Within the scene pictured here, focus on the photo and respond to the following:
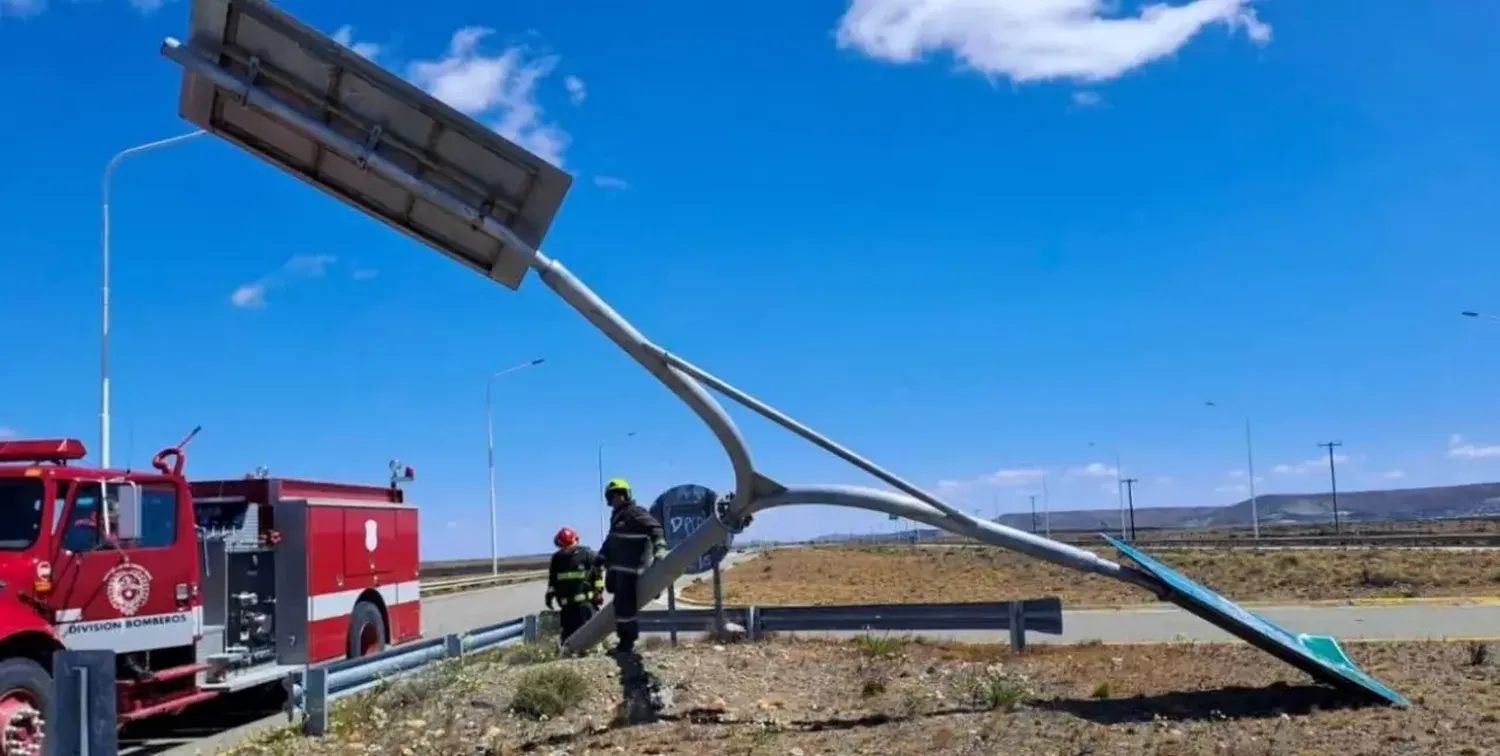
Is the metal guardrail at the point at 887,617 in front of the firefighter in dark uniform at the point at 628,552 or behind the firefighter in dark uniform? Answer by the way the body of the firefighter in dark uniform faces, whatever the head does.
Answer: behind

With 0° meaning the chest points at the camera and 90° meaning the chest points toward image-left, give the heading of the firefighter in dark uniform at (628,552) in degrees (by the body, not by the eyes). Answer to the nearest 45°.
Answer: approximately 45°

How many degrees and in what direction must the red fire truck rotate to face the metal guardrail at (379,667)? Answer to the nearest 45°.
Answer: approximately 90° to its left

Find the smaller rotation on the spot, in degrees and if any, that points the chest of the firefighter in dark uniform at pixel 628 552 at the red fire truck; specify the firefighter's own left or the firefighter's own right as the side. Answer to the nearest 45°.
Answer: approximately 45° to the firefighter's own right

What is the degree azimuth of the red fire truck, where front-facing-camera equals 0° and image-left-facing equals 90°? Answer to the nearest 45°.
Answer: approximately 45°

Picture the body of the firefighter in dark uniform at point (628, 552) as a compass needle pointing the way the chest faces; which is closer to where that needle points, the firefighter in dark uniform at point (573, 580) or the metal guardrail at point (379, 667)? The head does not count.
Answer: the metal guardrail

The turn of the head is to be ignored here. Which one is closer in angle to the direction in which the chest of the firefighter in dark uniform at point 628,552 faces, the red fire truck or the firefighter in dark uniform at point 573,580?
the red fire truck

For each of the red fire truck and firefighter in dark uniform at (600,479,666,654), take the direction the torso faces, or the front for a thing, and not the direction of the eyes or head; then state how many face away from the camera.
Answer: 0
